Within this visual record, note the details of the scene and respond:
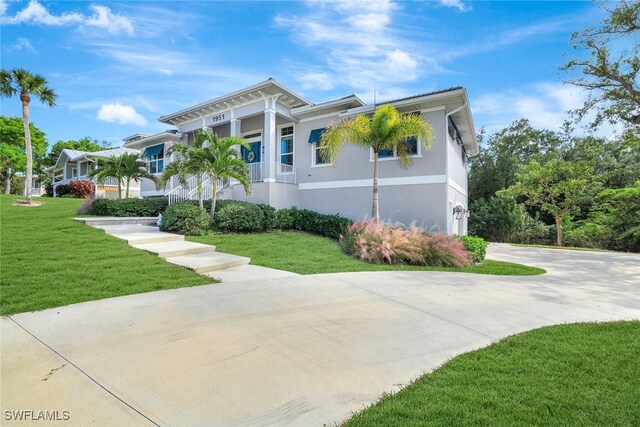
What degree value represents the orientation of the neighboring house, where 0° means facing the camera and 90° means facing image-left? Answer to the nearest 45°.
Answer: approximately 45°

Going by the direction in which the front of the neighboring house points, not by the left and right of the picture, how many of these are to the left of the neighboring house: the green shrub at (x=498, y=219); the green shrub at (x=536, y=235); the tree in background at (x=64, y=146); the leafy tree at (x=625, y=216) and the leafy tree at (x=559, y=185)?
4

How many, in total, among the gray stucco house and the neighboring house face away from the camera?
0

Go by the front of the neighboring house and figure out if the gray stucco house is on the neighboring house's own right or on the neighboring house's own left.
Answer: on the neighboring house's own left

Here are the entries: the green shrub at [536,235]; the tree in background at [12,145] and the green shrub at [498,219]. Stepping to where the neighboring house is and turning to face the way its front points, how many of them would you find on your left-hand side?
2

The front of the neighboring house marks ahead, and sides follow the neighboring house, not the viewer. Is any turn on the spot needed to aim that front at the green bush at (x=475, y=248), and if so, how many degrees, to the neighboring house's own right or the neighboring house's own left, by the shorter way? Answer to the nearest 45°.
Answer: approximately 45° to the neighboring house's own left

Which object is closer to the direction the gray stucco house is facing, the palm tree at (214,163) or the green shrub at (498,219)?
the palm tree

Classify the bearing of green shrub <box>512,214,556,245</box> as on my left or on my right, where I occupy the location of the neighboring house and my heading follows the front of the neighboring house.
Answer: on my left

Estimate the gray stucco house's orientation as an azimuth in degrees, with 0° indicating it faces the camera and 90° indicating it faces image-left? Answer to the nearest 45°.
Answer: approximately 45°

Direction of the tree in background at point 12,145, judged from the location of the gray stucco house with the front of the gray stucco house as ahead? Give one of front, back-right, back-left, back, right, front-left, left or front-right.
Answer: right
